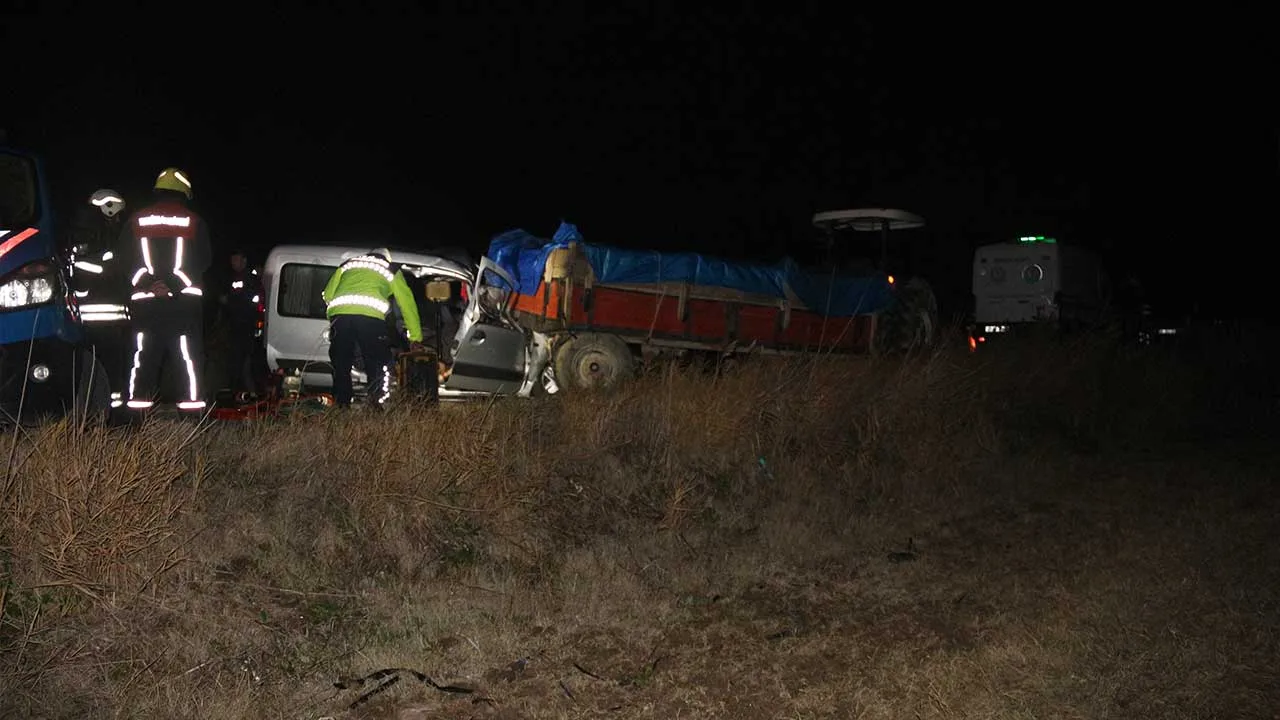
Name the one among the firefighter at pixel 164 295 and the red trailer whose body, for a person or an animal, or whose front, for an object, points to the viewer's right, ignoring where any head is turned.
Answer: the red trailer

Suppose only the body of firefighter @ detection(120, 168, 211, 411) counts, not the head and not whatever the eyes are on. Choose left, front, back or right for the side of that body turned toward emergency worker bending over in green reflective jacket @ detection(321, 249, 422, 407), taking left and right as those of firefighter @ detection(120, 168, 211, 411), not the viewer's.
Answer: right

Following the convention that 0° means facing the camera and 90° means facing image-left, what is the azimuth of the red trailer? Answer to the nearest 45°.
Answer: approximately 270°

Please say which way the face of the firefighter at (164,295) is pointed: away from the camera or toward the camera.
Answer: away from the camera

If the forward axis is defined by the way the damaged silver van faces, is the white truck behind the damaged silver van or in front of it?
in front

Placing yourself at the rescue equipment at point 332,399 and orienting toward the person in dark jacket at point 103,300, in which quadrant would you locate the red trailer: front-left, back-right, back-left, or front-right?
back-right

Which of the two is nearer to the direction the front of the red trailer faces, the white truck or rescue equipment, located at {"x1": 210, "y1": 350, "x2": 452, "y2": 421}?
the white truck

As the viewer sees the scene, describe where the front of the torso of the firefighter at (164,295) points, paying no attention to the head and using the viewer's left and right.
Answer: facing away from the viewer

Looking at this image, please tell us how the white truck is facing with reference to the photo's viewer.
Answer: facing away from the viewer and to the right of the viewer

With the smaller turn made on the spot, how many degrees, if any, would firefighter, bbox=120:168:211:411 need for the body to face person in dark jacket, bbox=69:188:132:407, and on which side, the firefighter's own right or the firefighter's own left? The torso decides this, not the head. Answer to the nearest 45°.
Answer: approximately 45° to the firefighter's own left

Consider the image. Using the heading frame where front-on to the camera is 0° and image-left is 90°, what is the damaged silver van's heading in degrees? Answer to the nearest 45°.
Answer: approximately 270°
